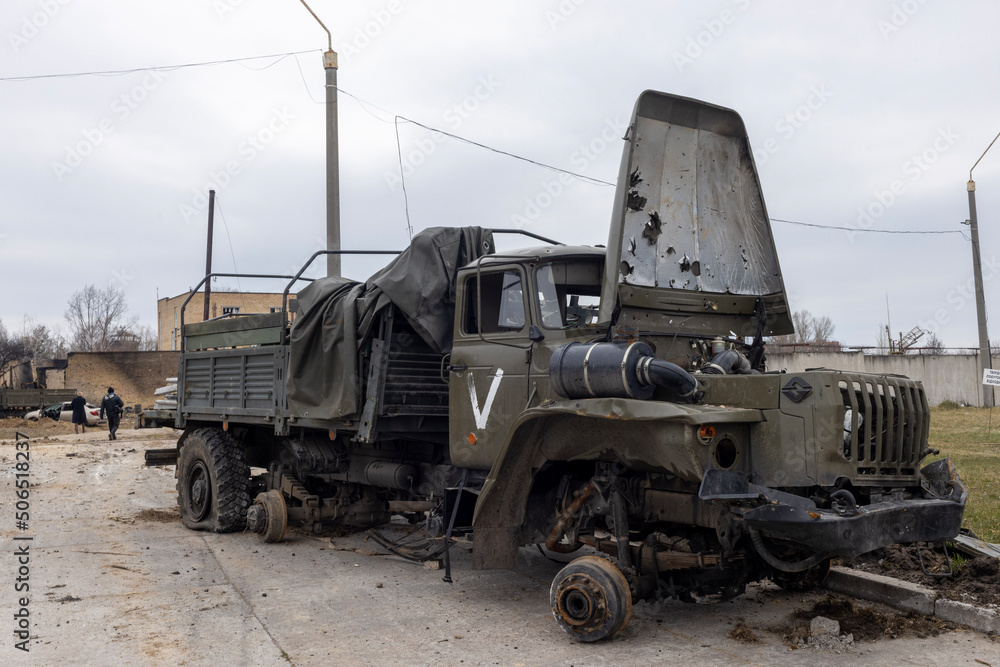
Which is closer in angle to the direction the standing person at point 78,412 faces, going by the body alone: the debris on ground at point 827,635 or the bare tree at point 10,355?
the bare tree

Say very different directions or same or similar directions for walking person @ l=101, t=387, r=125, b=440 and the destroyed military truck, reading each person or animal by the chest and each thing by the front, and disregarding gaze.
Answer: very different directions

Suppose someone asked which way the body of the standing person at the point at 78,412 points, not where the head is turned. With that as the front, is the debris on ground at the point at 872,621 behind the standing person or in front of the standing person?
behind

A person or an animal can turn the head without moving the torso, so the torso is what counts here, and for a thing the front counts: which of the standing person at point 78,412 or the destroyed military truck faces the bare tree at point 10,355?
the standing person

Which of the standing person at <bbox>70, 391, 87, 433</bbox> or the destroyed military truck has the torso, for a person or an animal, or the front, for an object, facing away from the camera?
the standing person

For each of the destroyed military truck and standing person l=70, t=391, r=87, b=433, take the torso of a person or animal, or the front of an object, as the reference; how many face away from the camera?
1

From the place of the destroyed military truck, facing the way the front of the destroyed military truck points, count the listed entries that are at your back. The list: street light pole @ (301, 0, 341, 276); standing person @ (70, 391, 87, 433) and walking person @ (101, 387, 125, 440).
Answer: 3

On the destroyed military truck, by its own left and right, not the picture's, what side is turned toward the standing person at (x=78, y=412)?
back

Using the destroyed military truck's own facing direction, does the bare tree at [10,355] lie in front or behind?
behind

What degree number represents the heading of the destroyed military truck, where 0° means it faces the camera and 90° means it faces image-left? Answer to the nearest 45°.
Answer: approximately 315°

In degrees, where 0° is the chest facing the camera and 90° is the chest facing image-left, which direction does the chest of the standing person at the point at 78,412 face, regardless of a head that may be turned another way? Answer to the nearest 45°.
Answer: approximately 180°

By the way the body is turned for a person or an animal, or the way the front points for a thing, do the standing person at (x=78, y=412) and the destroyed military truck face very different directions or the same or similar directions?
very different directions
